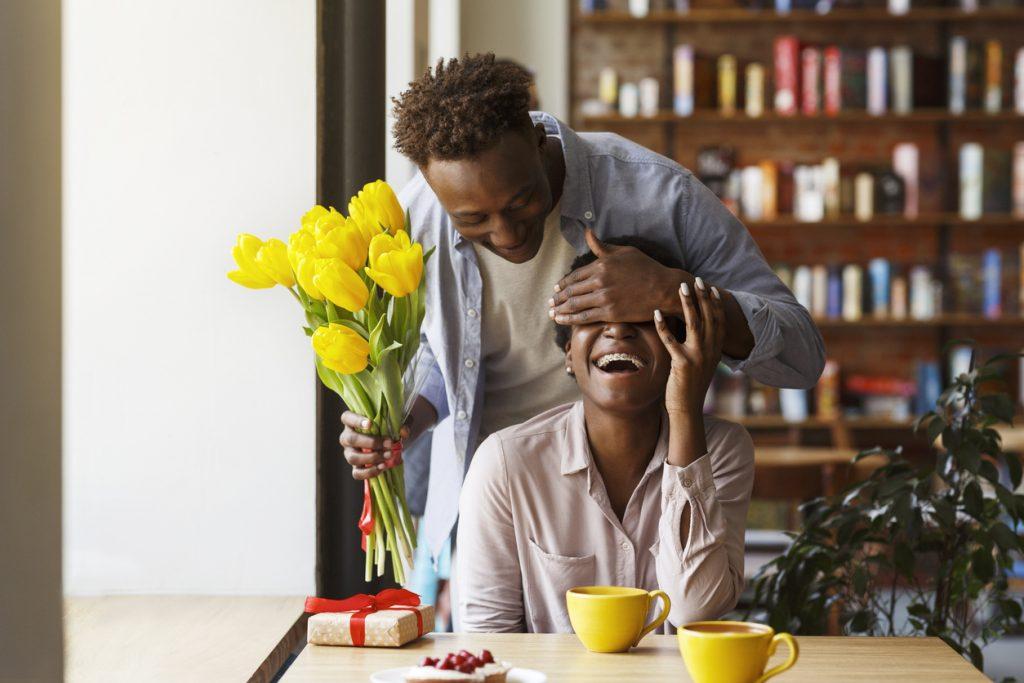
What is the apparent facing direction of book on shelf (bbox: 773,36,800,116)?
toward the camera

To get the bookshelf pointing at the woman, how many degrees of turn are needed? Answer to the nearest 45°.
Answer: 0° — it already faces them

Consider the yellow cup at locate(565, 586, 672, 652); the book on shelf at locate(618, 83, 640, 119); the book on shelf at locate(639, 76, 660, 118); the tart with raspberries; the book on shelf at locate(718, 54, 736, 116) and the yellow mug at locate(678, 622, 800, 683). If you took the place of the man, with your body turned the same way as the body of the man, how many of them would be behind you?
3

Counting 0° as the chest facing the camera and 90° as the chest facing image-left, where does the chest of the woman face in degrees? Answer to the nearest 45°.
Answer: approximately 0°

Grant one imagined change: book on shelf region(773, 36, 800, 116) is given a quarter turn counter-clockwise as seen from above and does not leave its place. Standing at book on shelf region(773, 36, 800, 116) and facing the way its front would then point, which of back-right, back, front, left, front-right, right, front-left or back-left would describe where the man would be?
right

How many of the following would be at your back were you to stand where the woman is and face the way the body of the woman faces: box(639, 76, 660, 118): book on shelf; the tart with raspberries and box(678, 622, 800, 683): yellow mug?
1

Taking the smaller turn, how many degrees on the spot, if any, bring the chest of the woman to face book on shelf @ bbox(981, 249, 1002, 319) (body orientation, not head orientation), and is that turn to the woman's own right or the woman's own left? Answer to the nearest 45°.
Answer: approximately 135° to the woman's own left

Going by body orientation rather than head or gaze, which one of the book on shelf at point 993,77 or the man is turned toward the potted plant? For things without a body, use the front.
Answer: the book on shelf

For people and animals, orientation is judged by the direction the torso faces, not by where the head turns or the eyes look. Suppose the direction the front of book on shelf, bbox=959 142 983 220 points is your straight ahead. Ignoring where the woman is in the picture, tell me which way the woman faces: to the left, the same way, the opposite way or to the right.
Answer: the same way

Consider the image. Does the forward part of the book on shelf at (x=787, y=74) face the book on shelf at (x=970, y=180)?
no

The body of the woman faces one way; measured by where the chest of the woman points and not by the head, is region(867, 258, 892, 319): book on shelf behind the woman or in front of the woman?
behind

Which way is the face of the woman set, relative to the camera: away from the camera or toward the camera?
toward the camera

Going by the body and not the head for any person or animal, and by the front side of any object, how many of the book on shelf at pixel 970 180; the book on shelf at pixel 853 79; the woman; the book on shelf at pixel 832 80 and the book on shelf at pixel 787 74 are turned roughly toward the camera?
5

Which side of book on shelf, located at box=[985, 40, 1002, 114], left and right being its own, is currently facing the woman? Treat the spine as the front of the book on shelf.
front

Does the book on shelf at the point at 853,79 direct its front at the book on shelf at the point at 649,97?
no

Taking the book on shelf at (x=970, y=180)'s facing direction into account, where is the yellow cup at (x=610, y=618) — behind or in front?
in front

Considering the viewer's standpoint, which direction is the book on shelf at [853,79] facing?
facing the viewer
